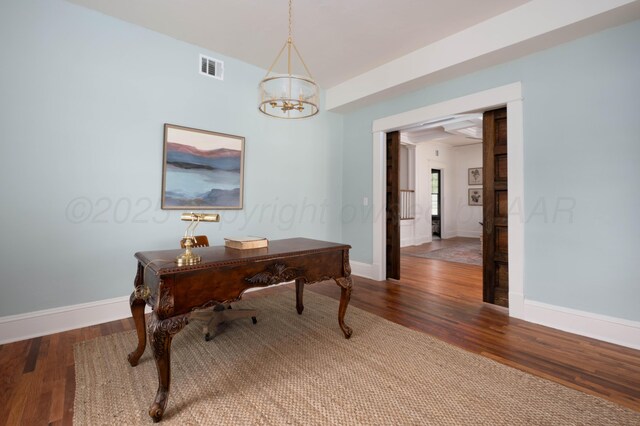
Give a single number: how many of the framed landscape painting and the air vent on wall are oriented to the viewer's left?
0

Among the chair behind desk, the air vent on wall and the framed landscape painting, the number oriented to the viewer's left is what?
0

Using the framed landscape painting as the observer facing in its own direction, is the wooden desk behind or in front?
in front

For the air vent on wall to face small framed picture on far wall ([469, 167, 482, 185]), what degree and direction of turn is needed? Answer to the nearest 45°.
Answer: approximately 45° to its left

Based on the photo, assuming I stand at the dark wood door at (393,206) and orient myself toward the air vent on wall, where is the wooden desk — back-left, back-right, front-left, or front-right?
front-left

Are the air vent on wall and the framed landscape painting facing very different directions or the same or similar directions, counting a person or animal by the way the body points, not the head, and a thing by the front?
same or similar directions

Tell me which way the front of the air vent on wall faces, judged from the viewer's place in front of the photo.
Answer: facing the viewer and to the right of the viewer

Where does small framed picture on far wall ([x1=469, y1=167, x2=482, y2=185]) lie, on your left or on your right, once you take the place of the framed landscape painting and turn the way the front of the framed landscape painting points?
on your left
